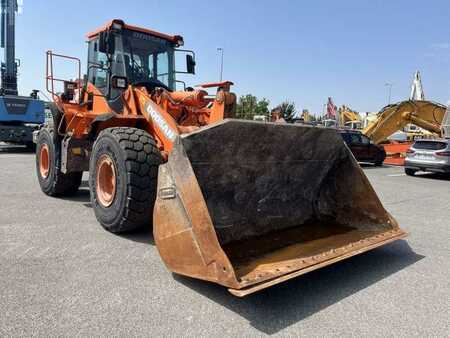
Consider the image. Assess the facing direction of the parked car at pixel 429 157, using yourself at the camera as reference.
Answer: facing away from the viewer and to the right of the viewer

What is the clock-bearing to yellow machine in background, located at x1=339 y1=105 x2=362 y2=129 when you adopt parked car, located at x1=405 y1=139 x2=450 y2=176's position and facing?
The yellow machine in background is roughly at 10 o'clock from the parked car.

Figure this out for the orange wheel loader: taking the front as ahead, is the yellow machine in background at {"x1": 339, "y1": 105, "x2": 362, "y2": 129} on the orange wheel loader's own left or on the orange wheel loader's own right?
on the orange wheel loader's own left

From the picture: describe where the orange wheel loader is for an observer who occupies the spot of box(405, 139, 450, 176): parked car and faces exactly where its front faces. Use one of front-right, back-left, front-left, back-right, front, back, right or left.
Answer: back-right

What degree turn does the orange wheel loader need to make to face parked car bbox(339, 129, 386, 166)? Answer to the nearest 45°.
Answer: approximately 90° to its left

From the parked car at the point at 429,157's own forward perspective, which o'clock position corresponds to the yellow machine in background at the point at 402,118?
The yellow machine in background is roughly at 10 o'clock from the parked car.

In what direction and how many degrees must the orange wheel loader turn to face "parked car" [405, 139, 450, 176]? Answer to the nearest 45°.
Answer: approximately 90° to its left

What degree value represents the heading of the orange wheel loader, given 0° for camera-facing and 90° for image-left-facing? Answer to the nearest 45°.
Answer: approximately 315°
